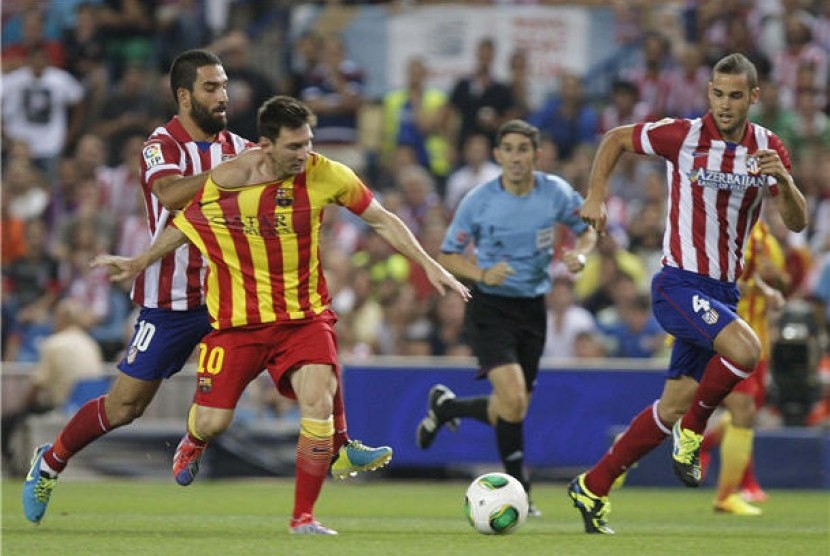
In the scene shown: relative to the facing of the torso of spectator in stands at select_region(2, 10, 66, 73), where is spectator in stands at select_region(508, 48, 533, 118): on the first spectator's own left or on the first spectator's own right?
on the first spectator's own left

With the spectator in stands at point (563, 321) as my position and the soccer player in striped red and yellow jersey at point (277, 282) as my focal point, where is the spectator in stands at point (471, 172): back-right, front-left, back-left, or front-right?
back-right

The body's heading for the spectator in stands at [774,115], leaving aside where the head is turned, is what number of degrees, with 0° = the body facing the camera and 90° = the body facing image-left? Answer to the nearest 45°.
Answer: approximately 0°
